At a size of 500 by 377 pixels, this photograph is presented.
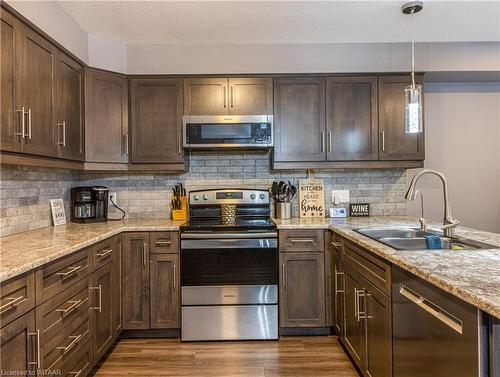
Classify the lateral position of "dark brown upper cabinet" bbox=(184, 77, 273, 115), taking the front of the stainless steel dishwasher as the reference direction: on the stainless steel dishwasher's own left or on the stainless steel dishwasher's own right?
on the stainless steel dishwasher's own right

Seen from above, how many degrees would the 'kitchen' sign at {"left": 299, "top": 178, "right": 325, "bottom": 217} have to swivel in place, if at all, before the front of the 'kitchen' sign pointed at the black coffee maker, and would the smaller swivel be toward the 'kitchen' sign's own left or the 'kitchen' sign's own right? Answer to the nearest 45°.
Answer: approximately 90° to the 'kitchen' sign's own right

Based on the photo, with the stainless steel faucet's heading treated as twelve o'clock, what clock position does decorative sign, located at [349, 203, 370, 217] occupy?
The decorative sign is roughly at 2 o'clock from the stainless steel faucet.

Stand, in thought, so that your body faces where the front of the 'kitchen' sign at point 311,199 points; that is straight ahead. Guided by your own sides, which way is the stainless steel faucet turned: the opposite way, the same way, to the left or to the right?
to the right

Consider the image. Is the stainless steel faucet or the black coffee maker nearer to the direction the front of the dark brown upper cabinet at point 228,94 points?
the stainless steel faucet

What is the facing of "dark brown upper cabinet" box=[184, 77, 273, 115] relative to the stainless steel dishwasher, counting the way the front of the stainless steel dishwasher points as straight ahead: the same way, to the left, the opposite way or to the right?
to the left

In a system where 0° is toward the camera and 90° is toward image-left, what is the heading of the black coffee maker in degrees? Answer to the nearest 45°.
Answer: approximately 0°

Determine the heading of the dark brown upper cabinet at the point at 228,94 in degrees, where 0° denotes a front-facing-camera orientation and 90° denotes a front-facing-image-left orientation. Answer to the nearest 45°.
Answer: approximately 0°

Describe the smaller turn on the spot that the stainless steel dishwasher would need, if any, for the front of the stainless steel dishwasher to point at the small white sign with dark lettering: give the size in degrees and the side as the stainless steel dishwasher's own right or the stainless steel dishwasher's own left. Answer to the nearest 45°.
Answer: approximately 45° to the stainless steel dishwasher's own right

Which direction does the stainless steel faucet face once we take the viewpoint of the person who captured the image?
facing to the left of the viewer

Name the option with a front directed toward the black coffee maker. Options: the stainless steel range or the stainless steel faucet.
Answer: the stainless steel faucet
